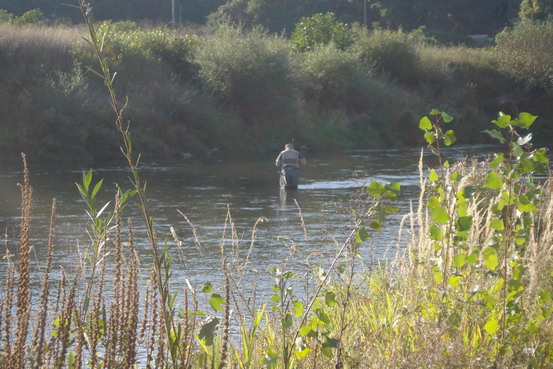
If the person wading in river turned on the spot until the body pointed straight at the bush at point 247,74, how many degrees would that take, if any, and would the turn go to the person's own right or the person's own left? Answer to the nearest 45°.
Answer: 0° — they already face it

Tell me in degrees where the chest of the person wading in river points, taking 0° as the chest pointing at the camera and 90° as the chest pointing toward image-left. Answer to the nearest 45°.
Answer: approximately 180°
